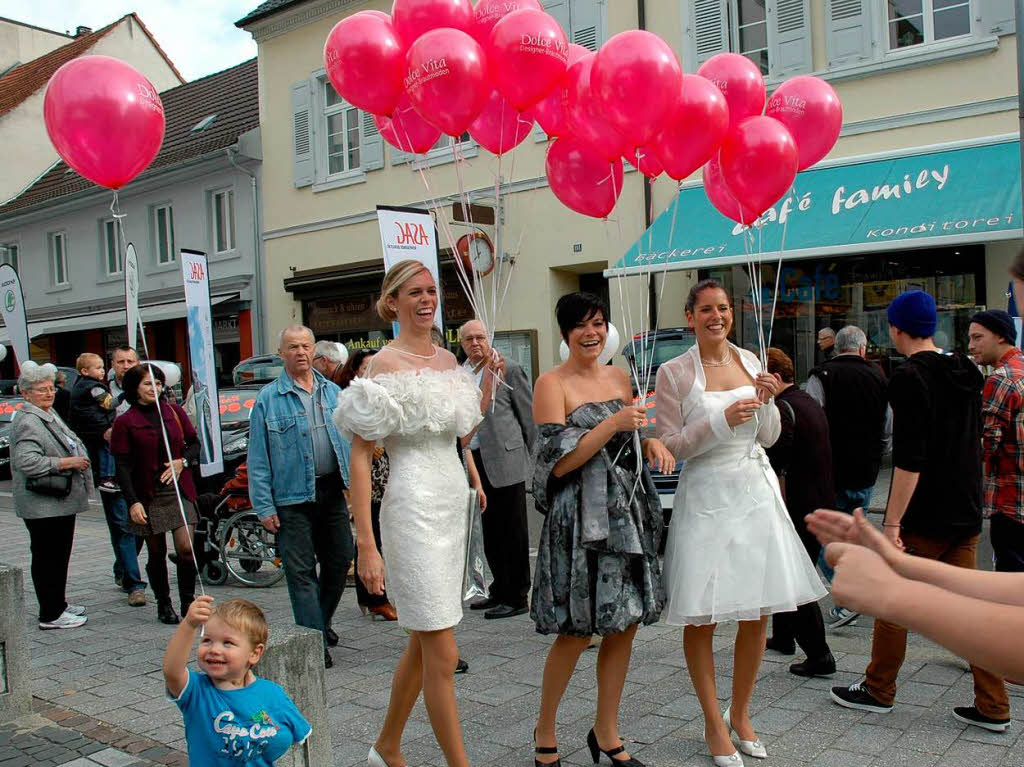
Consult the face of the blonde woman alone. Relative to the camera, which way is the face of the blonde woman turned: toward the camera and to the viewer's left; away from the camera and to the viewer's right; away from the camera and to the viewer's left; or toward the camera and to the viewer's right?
toward the camera and to the viewer's right

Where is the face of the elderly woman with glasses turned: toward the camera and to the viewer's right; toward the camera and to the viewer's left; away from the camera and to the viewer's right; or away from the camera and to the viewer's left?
toward the camera and to the viewer's right

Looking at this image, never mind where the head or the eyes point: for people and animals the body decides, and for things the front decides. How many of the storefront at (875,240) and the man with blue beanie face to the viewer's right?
0

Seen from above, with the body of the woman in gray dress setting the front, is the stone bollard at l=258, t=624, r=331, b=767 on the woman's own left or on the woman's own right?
on the woman's own right

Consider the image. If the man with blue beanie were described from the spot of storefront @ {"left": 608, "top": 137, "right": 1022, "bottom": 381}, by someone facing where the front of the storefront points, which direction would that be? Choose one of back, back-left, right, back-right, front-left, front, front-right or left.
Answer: front-left

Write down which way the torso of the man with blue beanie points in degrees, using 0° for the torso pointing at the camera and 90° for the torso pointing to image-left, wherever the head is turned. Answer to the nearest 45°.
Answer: approximately 135°

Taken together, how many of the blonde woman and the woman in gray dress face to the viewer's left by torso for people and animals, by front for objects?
0

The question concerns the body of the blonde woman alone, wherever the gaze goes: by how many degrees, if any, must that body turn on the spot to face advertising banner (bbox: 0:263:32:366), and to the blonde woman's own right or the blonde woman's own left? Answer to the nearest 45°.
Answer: approximately 180°

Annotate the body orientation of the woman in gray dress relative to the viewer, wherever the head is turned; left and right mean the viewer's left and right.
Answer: facing the viewer and to the right of the viewer

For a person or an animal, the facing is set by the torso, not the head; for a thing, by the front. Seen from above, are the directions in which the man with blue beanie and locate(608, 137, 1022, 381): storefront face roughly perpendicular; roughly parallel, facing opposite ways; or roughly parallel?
roughly perpendicular
